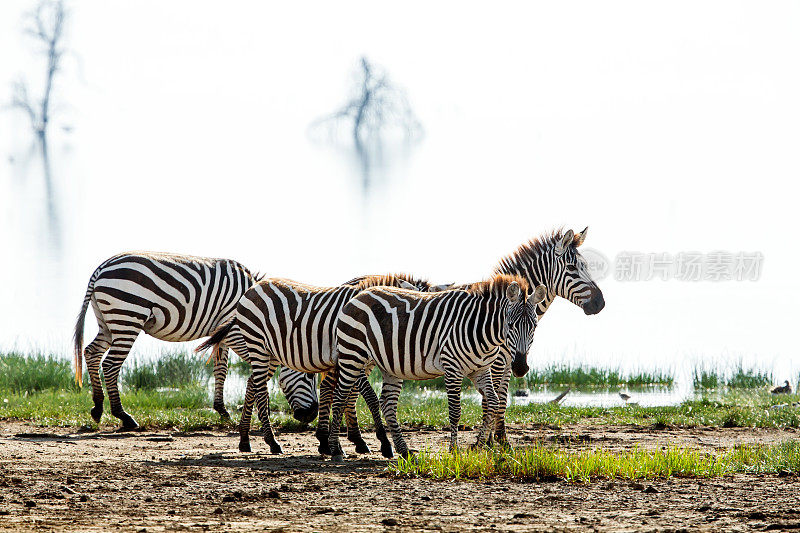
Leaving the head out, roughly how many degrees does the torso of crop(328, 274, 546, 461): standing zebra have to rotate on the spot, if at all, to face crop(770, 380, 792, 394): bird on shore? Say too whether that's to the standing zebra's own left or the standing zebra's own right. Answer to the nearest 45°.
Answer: approximately 45° to the standing zebra's own left

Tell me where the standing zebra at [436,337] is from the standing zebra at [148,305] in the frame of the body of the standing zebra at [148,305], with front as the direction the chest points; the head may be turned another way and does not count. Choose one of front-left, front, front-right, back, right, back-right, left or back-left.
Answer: front-right

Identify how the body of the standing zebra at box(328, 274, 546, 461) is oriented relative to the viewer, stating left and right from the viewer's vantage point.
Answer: facing to the right of the viewer

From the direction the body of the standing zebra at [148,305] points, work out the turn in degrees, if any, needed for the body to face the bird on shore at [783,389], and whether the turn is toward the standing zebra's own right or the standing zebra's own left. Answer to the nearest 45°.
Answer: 0° — it already faces it

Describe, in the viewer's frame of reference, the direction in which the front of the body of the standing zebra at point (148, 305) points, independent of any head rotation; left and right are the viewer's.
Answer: facing to the right of the viewer

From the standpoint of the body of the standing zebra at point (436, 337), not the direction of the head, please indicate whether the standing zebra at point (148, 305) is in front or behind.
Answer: behind

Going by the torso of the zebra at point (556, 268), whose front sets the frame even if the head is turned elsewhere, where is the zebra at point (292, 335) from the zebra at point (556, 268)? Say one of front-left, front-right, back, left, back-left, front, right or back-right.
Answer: back-right

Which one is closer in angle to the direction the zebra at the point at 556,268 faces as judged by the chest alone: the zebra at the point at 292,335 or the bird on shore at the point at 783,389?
the bird on shore

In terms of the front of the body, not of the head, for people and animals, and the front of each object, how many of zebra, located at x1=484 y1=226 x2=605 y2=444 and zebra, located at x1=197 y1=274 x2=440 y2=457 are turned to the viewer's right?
2

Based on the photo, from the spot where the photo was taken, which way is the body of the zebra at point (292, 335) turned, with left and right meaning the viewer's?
facing to the right of the viewer

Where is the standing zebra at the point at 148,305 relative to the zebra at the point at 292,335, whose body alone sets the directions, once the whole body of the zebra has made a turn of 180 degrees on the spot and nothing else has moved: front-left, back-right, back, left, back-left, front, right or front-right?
front-right

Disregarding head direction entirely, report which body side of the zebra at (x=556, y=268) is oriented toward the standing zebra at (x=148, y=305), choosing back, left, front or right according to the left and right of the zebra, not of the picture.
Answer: back
